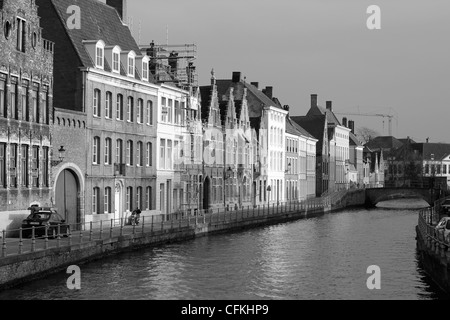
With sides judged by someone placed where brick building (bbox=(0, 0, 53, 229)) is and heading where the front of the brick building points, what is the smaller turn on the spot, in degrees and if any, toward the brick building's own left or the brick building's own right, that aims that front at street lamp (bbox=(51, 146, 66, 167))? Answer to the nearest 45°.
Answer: approximately 90° to the brick building's own left

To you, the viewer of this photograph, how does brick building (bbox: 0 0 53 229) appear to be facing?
facing the viewer and to the right of the viewer

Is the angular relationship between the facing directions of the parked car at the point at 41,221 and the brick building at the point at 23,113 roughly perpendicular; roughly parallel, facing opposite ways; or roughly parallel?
roughly perpendicular

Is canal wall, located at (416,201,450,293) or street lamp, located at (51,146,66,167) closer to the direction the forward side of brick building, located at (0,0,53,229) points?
the canal wall

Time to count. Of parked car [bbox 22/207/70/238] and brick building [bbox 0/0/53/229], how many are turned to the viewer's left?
0
